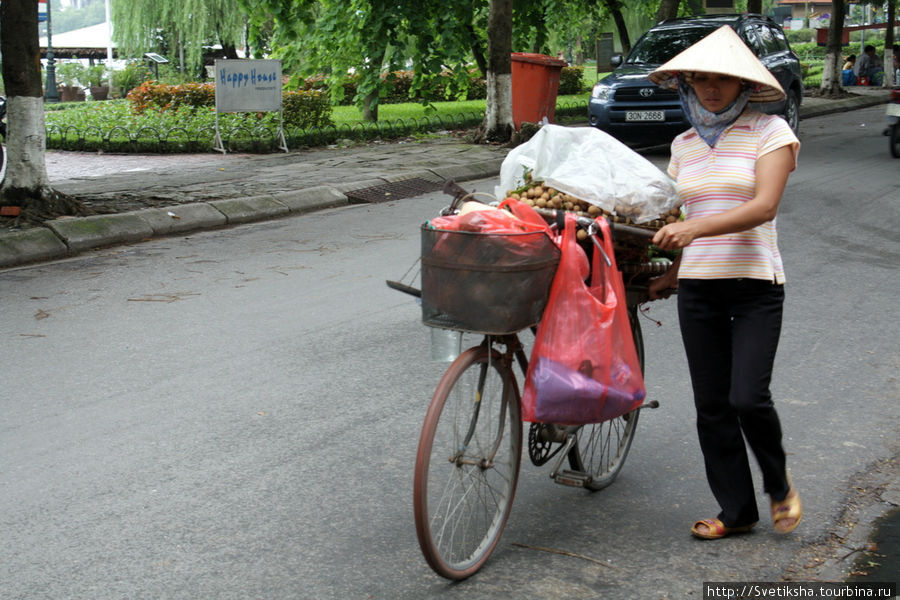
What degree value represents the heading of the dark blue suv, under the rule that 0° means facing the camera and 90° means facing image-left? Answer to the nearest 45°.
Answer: approximately 45°

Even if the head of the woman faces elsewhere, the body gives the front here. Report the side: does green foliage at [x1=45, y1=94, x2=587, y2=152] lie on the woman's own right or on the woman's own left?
on the woman's own right

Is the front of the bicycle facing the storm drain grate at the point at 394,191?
no

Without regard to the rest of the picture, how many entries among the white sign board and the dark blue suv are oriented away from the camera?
0

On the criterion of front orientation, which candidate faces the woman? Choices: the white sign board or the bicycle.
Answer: the white sign board

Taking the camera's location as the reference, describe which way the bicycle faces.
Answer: facing the viewer and to the left of the viewer

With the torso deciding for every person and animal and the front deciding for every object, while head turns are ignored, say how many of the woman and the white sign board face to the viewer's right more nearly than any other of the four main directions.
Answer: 0

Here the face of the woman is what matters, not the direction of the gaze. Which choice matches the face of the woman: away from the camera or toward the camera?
toward the camera

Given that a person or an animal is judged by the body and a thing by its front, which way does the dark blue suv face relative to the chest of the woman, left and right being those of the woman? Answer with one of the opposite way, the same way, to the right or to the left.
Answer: the same way

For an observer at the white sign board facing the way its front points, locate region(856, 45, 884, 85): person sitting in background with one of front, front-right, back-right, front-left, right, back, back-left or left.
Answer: back-left

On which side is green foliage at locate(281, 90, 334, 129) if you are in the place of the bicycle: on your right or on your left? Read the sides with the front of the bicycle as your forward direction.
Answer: on your right

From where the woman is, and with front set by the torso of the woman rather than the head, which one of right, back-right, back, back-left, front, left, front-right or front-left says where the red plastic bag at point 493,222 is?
front

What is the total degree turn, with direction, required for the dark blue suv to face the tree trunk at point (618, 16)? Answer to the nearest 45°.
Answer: approximately 135° to its right

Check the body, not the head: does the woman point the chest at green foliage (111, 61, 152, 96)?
no

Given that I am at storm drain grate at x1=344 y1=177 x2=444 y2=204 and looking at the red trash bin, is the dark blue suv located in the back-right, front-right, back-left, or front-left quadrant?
front-right

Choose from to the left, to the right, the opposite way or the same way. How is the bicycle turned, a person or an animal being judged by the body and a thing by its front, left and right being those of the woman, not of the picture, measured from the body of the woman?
the same way

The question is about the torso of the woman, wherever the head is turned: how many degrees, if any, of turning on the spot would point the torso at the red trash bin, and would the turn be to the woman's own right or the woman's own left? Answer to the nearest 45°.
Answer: approximately 135° to the woman's own right
